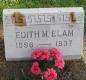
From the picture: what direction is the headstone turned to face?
toward the camera
